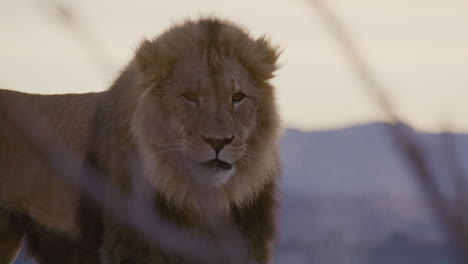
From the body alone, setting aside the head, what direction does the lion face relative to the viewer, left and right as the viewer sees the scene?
facing the viewer and to the right of the viewer
